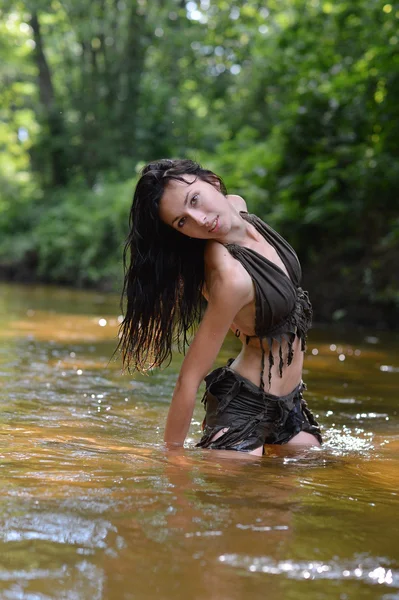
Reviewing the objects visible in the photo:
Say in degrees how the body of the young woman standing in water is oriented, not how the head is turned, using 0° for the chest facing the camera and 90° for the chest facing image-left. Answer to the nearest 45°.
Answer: approximately 315°

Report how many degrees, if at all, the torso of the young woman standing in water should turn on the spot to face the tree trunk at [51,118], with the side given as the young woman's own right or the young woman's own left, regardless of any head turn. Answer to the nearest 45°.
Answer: approximately 135° to the young woman's own left
